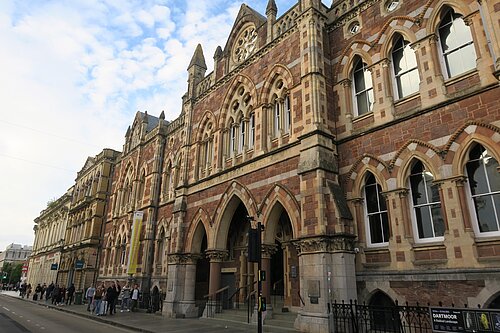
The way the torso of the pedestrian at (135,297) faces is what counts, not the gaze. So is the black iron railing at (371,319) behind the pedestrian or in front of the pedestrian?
in front

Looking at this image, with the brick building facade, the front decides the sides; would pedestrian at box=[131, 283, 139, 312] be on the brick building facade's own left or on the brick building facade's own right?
on the brick building facade's own right

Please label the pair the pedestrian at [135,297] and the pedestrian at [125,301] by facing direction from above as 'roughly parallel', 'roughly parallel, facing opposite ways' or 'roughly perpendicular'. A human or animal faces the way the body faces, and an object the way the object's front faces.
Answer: roughly parallel

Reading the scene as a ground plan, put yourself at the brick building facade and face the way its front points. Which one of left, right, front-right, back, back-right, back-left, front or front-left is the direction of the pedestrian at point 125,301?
right

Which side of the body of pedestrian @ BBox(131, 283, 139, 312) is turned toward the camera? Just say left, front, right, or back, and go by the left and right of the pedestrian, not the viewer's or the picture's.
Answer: front

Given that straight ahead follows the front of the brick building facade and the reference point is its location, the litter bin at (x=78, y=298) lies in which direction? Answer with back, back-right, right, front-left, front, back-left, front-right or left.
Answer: right

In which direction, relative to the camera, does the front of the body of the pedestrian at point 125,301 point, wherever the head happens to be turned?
toward the camera

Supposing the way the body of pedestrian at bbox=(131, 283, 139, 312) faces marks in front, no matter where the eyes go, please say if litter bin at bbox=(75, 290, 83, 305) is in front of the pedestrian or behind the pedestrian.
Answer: behind

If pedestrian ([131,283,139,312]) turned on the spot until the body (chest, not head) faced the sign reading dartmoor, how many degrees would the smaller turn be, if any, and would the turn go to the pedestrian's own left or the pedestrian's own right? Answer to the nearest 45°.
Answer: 0° — they already face it

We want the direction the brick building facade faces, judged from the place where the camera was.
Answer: facing the viewer and to the left of the viewer

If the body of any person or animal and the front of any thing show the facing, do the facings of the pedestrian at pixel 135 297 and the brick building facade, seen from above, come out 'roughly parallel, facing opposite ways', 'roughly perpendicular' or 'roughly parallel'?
roughly perpendicular

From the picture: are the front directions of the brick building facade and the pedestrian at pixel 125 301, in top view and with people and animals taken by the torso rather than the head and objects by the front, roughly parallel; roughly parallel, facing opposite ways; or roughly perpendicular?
roughly perpendicular

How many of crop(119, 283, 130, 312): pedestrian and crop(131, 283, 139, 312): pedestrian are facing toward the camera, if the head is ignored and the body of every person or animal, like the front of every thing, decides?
2

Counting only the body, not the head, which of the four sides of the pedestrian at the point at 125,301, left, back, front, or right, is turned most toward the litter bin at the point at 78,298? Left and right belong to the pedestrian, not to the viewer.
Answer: back
